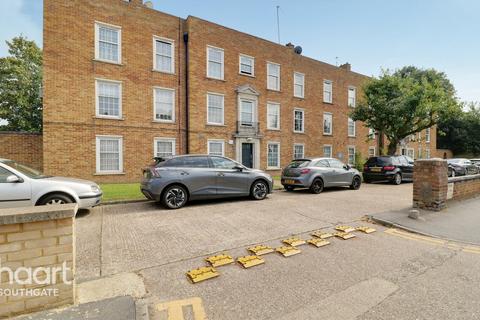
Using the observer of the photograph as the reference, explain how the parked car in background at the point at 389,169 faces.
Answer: facing away from the viewer and to the right of the viewer

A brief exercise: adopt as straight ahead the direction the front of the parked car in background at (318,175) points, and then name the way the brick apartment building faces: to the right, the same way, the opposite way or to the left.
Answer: to the right

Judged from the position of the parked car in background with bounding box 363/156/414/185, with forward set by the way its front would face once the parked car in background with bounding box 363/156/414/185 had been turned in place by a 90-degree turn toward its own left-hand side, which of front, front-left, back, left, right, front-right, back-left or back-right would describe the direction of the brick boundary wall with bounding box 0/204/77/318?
back-left

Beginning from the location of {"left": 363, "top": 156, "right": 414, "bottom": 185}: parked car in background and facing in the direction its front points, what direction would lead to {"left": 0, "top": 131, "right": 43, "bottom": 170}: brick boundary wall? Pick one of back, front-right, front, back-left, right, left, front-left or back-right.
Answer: back

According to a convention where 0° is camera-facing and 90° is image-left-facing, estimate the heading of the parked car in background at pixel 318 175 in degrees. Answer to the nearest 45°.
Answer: approximately 225°

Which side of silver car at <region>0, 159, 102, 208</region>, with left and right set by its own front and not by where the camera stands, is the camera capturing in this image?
right

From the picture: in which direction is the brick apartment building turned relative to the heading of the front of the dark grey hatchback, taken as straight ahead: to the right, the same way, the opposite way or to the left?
to the right

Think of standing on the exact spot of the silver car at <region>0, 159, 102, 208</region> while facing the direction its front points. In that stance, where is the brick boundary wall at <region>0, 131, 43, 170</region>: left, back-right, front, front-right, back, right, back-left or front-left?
left

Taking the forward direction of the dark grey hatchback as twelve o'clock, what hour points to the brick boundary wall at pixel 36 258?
The brick boundary wall is roughly at 5 o'clock from the dark grey hatchback.

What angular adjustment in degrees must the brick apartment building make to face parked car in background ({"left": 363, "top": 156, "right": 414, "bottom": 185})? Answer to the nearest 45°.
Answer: approximately 45° to its left
